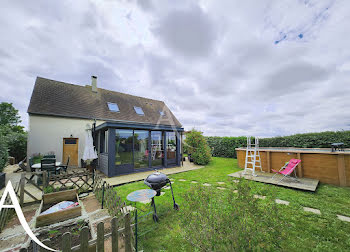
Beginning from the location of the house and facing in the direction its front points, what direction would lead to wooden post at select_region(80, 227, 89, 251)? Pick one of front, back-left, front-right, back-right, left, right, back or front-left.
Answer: front-right

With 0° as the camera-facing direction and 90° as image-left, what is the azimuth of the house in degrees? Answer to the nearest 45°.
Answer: approximately 315°

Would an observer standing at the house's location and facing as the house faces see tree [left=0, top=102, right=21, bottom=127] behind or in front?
behind

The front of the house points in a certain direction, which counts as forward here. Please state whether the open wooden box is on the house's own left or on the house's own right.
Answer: on the house's own right

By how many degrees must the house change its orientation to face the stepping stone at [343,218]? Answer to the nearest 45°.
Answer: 0° — it already faces it

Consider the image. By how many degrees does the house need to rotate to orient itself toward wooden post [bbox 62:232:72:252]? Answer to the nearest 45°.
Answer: approximately 45° to its right

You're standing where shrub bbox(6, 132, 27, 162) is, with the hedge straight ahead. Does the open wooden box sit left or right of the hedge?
right

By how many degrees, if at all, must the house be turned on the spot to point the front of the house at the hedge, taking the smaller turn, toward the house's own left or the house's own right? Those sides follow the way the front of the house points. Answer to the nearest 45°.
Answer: approximately 45° to the house's own left

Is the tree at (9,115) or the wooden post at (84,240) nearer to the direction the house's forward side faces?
the wooden post
